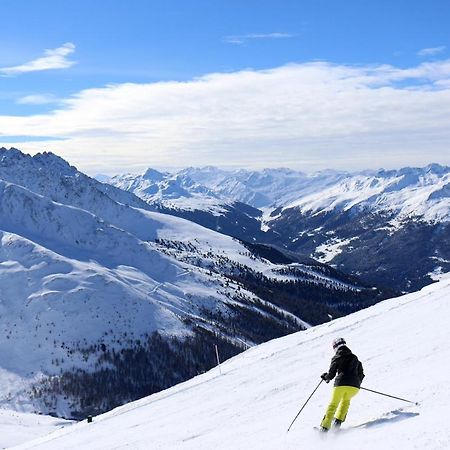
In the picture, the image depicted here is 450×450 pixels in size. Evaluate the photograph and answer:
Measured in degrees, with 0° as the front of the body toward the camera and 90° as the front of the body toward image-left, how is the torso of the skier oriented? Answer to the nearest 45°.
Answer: approximately 135°
